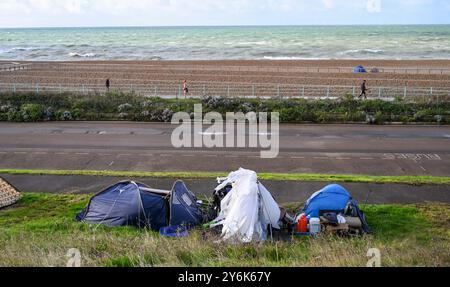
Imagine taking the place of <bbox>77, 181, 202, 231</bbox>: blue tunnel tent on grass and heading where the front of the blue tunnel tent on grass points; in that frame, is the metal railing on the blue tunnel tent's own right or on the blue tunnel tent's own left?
on the blue tunnel tent's own left

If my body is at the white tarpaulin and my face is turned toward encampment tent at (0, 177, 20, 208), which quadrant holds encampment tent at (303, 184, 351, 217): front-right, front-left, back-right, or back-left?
back-right

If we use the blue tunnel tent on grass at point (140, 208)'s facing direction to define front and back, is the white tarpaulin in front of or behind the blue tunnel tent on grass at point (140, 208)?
in front

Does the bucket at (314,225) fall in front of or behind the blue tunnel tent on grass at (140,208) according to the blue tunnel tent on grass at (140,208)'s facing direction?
in front
